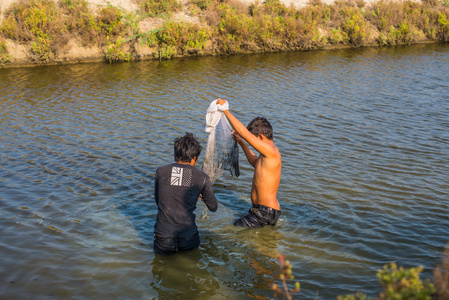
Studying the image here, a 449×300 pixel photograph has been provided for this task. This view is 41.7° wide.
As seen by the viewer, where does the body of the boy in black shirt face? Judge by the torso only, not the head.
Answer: away from the camera

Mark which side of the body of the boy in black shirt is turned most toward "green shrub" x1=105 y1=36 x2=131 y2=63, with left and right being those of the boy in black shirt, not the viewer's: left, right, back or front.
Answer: front

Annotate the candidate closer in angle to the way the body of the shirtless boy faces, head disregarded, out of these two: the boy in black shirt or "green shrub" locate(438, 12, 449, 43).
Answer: the boy in black shirt

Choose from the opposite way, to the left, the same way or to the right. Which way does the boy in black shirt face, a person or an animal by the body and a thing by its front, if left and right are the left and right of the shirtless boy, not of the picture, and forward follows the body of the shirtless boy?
to the right

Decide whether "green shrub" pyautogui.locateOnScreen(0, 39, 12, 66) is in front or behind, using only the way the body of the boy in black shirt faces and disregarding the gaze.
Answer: in front

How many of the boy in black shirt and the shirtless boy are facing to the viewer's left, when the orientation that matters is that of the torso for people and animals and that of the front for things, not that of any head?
1

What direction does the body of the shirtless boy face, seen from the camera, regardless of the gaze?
to the viewer's left

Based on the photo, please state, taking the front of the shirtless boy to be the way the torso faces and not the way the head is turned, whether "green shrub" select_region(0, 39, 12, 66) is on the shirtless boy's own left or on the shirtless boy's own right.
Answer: on the shirtless boy's own right

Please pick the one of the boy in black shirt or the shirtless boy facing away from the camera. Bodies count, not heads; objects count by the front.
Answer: the boy in black shirt

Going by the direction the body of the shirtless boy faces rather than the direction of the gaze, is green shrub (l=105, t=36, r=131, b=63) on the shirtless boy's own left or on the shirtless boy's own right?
on the shirtless boy's own right

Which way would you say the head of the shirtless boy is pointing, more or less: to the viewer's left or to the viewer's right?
to the viewer's left

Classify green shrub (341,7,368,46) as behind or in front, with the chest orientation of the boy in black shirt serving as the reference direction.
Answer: in front
